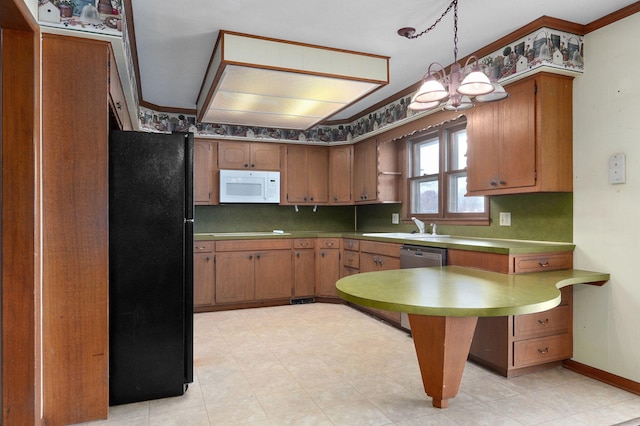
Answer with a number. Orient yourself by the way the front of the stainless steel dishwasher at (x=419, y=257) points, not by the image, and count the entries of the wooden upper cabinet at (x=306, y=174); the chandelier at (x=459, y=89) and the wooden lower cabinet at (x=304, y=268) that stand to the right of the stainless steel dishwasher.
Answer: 2

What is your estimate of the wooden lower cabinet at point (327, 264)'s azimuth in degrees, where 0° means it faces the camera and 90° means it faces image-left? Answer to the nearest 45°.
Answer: approximately 0°

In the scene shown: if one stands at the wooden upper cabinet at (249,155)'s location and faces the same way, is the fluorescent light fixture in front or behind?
in front

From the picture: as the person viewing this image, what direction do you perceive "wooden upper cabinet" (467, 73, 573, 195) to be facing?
facing the viewer and to the left of the viewer

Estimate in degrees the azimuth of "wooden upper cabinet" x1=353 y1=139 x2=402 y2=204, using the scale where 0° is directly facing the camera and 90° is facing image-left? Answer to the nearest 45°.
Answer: approximately 45°

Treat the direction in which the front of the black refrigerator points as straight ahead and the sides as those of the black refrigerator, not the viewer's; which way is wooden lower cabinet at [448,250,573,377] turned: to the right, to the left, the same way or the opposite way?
to the right

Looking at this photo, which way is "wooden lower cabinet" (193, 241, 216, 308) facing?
toward the camera

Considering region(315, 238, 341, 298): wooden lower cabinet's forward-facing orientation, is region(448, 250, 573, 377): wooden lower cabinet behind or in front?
in front

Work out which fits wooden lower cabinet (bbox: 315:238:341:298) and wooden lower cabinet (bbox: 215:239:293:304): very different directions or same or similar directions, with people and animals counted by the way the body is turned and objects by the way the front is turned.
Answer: same or similar directions

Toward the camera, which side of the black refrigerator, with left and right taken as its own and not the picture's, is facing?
right

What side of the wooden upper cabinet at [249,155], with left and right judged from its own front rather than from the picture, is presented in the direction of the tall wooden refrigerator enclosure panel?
front

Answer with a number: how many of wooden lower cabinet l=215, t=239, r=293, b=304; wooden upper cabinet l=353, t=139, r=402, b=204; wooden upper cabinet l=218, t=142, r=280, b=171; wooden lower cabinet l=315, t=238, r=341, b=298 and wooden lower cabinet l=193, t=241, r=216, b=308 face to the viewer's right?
0

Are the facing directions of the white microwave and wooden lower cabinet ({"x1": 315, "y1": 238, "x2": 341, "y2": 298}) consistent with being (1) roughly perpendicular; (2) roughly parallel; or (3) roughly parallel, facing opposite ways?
roughly parallel

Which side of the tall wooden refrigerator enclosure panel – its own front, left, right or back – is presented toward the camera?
right

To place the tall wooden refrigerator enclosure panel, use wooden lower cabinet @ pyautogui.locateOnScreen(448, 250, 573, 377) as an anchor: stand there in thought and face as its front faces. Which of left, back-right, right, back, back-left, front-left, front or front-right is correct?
right

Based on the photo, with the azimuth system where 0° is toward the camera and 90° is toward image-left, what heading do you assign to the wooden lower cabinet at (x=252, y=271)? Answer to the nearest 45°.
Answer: approximately 0°
